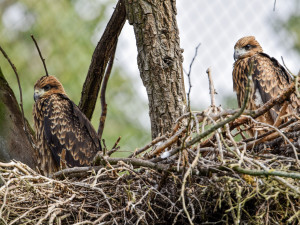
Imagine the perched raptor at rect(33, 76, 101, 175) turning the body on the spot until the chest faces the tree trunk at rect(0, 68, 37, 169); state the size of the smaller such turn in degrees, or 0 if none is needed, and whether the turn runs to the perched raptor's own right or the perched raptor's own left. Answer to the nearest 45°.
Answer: approximately 45° to the perched raptor's own left

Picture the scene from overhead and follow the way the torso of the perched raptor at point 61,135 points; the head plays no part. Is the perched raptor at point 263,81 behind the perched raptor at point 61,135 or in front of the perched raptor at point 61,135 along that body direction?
behind

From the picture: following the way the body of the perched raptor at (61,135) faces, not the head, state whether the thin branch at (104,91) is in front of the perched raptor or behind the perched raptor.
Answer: behind

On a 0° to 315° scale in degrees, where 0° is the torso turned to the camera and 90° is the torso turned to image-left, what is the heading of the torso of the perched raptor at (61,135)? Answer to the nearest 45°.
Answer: approximately 90°

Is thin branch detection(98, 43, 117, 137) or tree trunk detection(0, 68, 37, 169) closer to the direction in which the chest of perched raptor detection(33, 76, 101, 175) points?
the tree trunk
